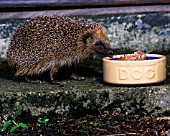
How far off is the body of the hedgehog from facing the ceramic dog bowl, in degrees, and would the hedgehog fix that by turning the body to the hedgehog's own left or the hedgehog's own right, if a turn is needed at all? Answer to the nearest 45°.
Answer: approximately 45° to the hedgehog's own right

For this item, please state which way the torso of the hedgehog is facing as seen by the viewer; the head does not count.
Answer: to the viewer's right
